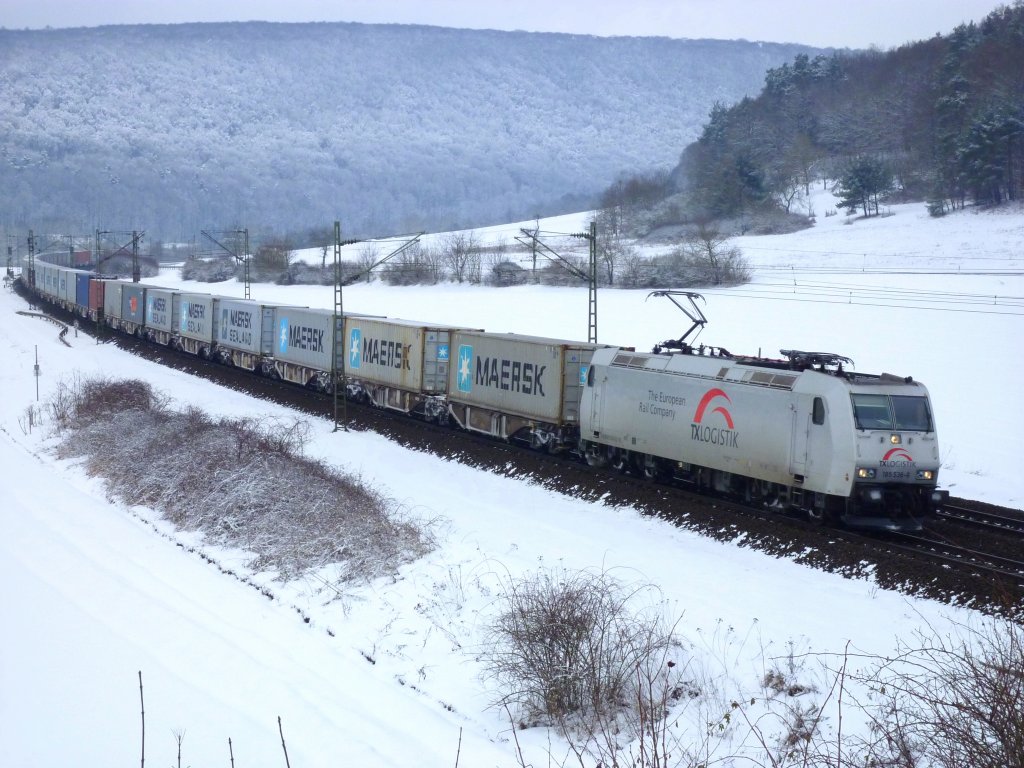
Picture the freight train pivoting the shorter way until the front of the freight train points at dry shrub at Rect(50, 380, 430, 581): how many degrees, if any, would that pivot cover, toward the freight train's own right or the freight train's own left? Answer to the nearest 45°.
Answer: approximately 135° to the freight train's own right

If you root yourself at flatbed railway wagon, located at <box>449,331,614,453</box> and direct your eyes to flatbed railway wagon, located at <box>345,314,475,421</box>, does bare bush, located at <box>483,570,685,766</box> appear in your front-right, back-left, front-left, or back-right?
back-left

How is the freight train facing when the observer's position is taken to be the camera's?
facing the viewer and to the right of the viewer

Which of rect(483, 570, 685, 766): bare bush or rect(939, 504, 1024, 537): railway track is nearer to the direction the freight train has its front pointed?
the railway track

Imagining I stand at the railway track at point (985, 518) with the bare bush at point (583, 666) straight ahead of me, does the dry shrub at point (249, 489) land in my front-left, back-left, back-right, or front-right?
front-right

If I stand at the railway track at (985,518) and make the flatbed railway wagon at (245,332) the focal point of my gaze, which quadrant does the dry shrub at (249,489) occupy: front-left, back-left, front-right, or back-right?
front-left

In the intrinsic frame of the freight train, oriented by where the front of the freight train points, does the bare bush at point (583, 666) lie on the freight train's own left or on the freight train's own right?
on the freight train's own right
